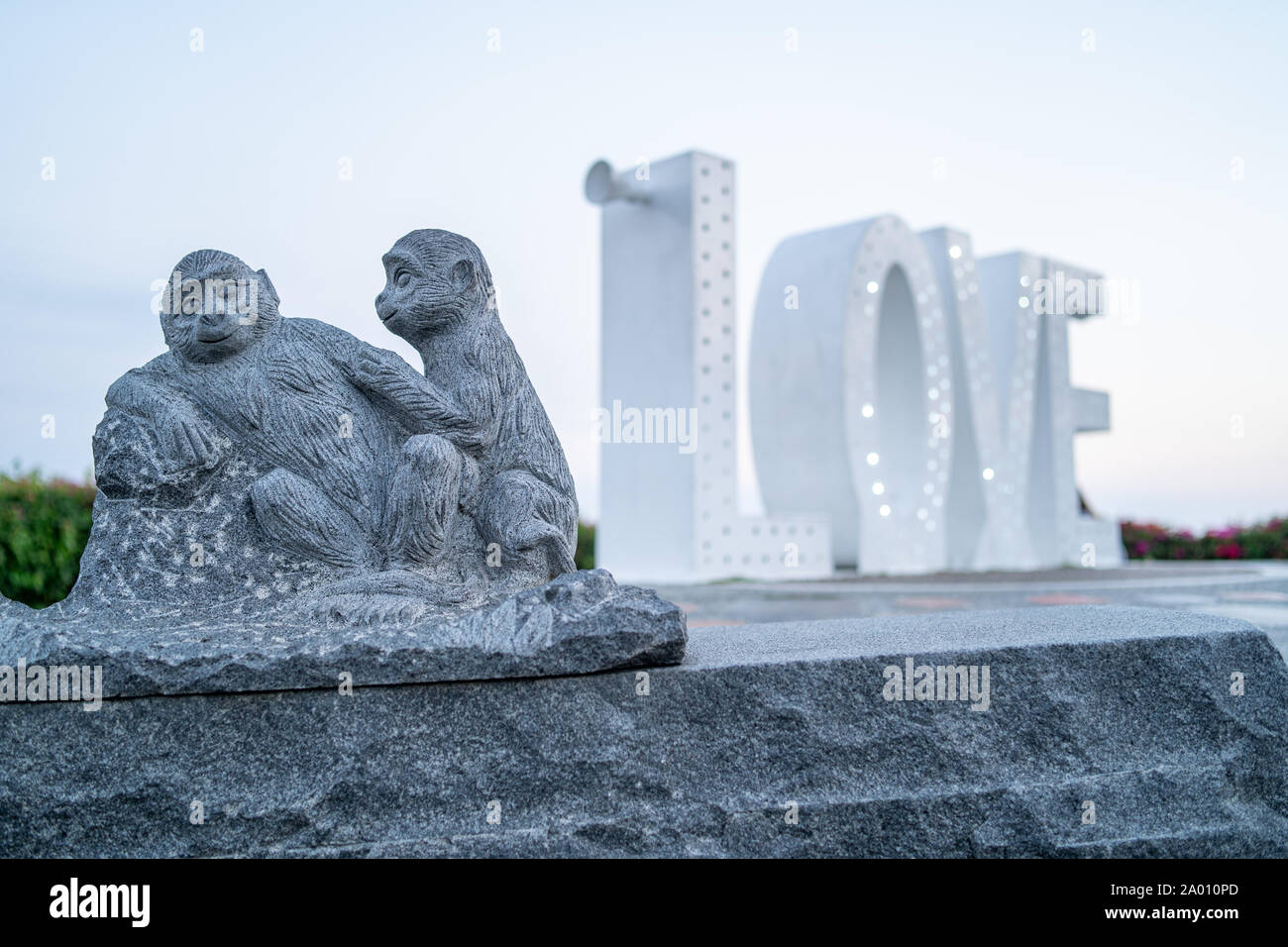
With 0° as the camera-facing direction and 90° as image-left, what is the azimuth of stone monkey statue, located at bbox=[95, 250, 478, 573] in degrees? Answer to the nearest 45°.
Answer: approximately 0°

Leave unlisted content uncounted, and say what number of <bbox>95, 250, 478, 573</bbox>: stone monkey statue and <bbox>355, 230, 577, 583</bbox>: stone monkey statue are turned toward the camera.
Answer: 1

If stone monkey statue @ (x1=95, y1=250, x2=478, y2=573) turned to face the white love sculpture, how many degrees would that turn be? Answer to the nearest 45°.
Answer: approximately 135° to its left

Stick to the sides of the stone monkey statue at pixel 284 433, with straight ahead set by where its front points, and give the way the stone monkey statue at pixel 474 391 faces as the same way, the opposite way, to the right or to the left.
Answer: to the right

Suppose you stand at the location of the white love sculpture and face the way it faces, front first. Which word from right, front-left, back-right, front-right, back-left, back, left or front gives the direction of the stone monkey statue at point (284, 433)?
front-right

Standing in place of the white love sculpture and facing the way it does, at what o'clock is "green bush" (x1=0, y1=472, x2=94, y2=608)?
The green bush is roughly at 3 o'clock from the white love sculpture.

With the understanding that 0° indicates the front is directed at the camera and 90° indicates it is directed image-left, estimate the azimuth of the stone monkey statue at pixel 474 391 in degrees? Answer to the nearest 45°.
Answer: approximately 90°

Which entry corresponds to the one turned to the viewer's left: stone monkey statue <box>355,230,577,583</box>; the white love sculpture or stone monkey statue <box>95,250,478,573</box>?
stone monkey statue <box>355,230,577,583</box>

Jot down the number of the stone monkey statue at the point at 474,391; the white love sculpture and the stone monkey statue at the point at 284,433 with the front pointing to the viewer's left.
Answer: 1
